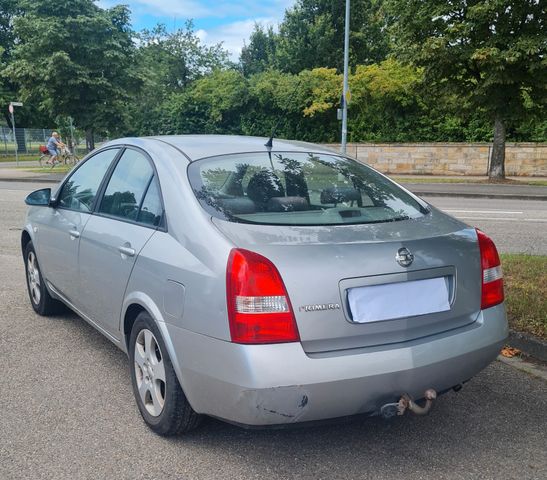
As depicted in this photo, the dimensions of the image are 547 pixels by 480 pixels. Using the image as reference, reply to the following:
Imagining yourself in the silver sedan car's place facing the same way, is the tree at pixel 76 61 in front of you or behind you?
in front

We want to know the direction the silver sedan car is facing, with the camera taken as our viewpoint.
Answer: facing away from the viewer and to the left of the viewer

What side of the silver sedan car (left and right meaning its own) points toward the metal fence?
front
